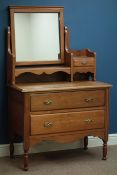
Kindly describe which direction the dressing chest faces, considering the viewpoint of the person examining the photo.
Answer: facing the viewer and to the right of the viewer
